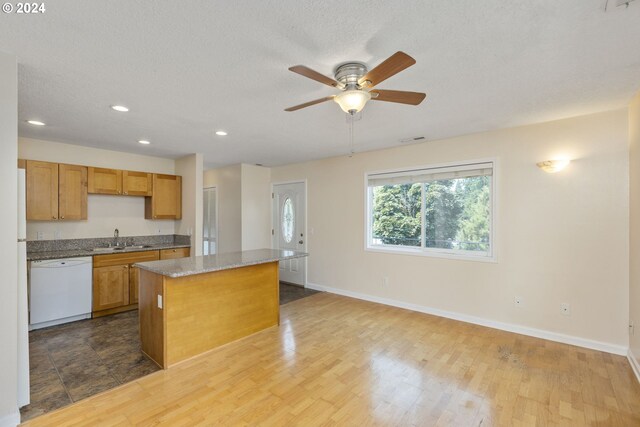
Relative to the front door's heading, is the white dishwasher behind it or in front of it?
in front

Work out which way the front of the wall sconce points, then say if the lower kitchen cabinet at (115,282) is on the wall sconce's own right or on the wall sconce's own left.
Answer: on the wall sconce's own right

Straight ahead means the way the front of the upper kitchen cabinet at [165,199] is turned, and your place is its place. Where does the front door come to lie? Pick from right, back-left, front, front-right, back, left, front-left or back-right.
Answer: left

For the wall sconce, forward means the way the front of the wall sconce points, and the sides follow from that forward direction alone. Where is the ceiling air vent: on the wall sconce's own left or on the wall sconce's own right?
on the wall sconce's own right

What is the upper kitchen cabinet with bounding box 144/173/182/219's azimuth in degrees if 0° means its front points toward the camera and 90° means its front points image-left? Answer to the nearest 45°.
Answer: approximately 0°

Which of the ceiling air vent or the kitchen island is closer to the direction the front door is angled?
the kitchen island

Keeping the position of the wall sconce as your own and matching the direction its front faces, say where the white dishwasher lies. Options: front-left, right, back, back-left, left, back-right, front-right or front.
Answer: front-right

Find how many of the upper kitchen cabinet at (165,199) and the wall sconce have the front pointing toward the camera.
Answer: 2

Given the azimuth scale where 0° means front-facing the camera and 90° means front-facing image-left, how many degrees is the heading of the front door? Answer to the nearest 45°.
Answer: approximately 45°

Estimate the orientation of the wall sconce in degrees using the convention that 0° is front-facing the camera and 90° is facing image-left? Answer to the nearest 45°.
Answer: approximately 0°

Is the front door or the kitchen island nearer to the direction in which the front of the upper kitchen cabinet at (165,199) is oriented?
the kitchen island

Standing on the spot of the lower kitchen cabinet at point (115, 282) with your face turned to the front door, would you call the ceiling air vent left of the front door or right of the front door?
right
